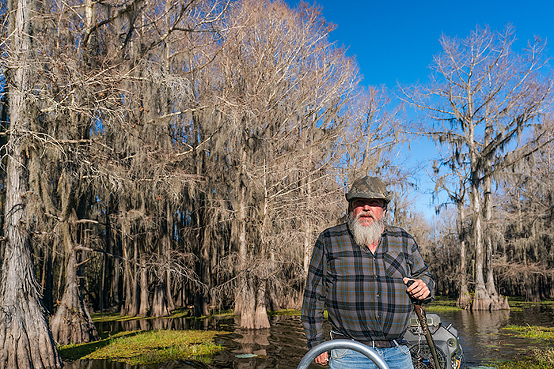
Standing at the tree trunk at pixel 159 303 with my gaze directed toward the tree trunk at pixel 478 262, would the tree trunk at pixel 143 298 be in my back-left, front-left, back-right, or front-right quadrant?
back-left

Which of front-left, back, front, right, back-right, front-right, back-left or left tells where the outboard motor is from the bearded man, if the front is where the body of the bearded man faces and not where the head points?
back

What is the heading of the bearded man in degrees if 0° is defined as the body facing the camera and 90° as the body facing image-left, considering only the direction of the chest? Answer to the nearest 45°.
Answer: approximately 0°

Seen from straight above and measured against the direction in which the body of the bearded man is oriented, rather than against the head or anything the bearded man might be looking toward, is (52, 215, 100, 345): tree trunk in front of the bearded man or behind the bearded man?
behind

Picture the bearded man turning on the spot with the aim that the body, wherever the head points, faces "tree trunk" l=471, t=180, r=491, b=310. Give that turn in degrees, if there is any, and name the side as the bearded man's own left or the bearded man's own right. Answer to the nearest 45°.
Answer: approximately 180°

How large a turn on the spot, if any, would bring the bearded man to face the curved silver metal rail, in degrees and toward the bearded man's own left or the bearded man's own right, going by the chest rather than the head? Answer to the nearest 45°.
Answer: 0° — they already face it
